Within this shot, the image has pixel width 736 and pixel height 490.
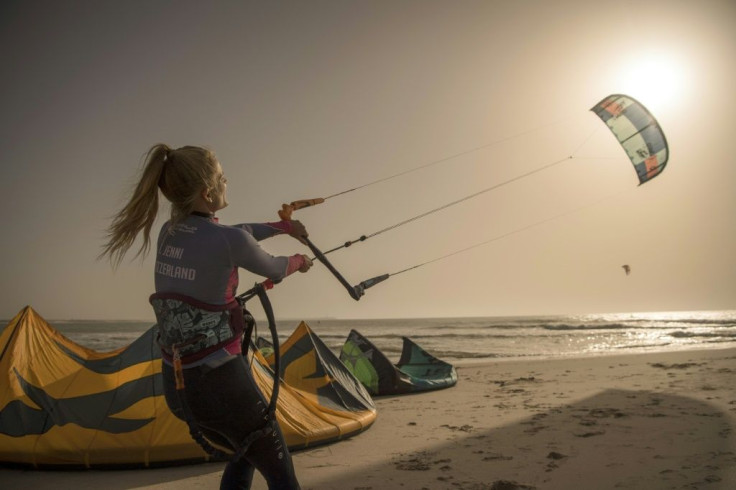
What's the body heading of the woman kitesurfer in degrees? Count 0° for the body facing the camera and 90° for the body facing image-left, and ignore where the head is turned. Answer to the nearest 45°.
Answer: approximately 225°

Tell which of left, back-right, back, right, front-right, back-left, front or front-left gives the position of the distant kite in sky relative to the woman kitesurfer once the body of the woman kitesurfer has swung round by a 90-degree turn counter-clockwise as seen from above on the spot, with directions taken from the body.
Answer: right

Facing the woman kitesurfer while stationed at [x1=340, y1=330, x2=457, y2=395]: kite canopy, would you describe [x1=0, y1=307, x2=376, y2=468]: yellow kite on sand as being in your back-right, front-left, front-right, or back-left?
front-right

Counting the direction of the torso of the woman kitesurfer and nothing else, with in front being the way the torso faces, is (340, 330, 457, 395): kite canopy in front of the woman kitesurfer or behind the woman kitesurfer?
in front

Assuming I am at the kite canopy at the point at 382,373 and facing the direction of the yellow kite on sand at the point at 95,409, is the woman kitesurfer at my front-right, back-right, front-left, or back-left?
front-left

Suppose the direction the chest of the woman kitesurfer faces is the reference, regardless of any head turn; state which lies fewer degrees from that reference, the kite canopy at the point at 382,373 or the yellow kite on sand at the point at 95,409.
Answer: the kite canopy

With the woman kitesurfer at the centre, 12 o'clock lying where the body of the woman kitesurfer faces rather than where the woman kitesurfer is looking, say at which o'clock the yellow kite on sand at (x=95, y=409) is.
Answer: The yellow kite on sand is roughly at 10 o'clock from the woman kitesurfer.
